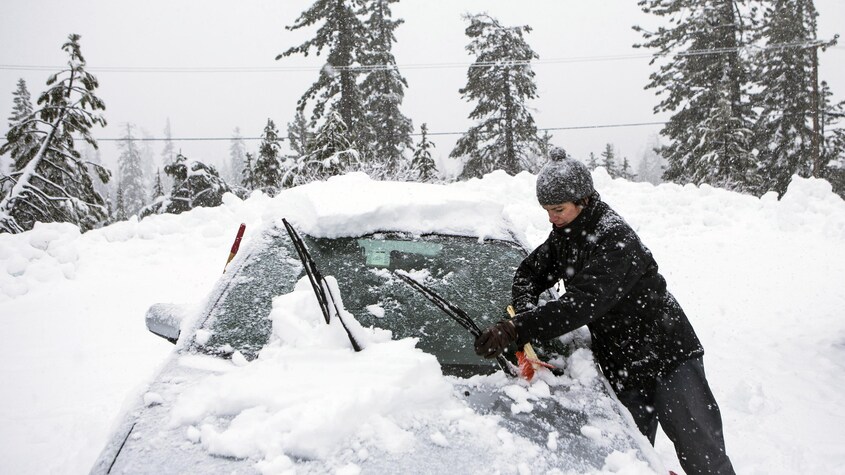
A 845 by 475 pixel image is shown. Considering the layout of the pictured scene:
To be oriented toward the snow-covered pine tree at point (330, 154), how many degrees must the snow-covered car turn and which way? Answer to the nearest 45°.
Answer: approximately 180°

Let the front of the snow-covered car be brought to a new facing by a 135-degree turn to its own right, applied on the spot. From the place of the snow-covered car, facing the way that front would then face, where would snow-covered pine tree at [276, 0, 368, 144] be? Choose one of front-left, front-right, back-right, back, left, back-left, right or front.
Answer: front-right

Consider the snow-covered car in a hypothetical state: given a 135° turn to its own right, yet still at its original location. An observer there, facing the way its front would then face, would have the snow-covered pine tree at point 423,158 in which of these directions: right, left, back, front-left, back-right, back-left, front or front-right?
front-right

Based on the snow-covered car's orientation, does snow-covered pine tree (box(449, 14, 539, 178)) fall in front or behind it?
behind

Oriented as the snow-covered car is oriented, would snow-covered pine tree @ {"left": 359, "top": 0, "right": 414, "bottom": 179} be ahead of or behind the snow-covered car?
behind

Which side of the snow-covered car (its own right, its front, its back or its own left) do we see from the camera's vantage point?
front

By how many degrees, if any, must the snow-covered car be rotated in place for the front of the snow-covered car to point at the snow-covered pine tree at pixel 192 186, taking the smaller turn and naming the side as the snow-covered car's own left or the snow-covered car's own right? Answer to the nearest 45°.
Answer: approximately 180°

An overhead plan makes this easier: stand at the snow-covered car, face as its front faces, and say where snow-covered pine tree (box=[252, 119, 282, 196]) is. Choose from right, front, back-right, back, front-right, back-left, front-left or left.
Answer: back
